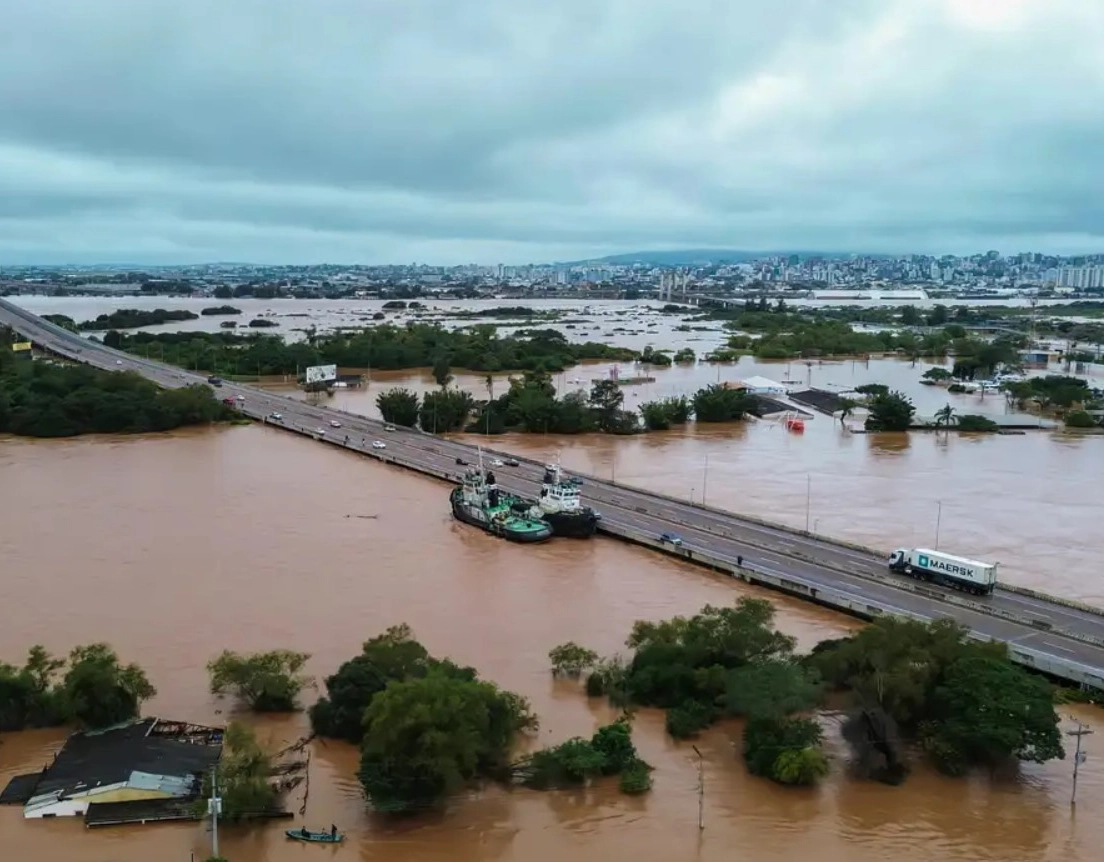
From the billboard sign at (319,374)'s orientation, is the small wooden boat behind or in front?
in front

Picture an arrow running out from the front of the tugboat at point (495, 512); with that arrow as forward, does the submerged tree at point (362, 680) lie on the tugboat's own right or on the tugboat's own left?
on the tugboat's own left

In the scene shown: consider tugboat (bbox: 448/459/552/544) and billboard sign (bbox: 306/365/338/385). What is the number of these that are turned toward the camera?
1

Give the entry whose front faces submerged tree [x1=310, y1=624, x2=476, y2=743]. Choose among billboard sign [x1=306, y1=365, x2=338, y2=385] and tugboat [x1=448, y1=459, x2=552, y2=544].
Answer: the billboard sign

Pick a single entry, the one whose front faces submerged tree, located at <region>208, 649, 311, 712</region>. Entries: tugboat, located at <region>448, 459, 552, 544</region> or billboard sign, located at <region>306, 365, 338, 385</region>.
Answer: the billboard sign

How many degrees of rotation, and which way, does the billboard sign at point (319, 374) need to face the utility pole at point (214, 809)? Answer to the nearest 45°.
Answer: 0° — it already faces it

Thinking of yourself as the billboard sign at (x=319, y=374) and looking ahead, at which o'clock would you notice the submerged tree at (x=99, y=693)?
The submerged tree is roughly at 12 o'clock from the billboard sign.

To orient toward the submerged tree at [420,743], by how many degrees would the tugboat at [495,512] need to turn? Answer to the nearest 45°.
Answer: approximately 135° to its left

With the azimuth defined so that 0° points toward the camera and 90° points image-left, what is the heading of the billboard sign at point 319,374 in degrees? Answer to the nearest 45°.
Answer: approximately 0°

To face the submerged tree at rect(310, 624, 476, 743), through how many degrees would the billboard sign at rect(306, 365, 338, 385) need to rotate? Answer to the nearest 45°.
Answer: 0° — it already faces it

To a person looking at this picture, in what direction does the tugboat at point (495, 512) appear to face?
facing away from the viewer and to the left of the viewer
